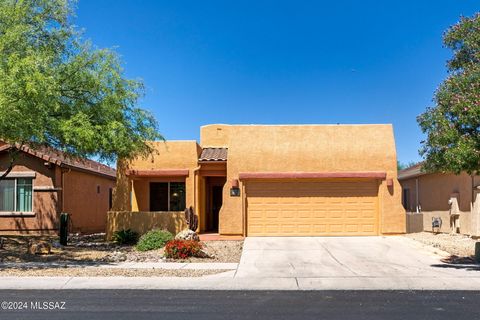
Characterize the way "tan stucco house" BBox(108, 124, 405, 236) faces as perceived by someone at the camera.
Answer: facing the viewer

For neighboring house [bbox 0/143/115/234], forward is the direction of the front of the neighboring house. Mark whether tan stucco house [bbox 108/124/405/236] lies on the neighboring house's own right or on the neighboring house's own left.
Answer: on the neighboring house's own left

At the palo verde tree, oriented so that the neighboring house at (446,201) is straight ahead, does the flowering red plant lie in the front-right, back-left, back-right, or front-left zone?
front-right

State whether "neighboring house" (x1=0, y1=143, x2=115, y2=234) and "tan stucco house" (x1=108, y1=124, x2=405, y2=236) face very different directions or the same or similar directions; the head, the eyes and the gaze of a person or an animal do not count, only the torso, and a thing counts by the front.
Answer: same or similar directions

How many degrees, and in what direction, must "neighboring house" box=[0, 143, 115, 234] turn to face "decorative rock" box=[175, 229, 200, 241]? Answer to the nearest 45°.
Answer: approximately 45° to its left

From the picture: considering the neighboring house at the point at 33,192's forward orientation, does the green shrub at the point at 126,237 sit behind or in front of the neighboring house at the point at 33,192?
in front

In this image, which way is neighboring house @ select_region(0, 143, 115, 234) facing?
toward the camera

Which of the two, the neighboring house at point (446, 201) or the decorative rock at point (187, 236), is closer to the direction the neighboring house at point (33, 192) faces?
the decorative rock

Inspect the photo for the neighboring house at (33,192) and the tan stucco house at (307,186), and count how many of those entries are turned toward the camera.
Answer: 2

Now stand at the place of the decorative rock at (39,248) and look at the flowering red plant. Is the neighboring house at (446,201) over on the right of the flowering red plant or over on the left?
left

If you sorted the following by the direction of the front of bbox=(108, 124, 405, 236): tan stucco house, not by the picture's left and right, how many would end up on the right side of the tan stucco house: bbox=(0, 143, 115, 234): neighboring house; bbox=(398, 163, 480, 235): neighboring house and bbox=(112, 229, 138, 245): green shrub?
2

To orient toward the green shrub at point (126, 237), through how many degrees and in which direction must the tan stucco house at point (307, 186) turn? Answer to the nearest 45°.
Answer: approximately 90° to its right

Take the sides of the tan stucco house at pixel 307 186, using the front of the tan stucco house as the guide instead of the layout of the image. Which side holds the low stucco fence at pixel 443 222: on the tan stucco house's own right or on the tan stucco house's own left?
on the tan stucco house's own left

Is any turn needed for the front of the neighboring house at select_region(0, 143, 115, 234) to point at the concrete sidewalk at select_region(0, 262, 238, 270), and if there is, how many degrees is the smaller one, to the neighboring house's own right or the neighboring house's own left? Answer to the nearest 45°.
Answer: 0° — it already faces it
